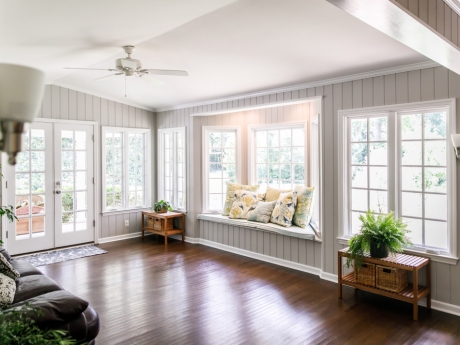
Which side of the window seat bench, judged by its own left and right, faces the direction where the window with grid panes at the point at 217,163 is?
right

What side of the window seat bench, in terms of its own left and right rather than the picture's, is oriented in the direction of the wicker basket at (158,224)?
right

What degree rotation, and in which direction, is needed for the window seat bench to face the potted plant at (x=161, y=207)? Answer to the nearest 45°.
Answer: approximately 90° to its right

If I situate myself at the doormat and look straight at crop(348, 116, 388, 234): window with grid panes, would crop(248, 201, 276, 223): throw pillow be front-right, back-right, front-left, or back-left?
front-left

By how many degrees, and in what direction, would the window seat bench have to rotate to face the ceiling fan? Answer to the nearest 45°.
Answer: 0° — it already faces it

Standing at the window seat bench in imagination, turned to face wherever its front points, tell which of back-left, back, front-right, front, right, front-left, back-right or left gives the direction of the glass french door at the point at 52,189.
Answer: front-right

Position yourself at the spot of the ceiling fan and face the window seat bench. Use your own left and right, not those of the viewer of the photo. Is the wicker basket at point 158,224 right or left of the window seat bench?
left

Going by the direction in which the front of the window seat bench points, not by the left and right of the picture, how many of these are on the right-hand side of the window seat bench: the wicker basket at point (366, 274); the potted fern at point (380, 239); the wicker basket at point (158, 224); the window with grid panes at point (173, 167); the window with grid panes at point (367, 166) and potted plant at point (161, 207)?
3

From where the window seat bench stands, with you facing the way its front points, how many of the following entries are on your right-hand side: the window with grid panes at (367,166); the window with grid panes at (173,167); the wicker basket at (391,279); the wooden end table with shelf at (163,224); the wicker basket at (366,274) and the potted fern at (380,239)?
2

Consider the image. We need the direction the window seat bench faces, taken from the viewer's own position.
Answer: facing the viewer and to the left of the viewer

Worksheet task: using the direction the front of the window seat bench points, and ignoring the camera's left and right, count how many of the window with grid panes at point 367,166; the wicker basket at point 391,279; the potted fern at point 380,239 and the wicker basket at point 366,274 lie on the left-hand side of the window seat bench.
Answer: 4

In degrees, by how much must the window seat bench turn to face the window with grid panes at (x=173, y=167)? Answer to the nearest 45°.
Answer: approximately 90° to its right

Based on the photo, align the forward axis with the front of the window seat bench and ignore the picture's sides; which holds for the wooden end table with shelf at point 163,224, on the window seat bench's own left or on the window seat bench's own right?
on the window seat bench's own right

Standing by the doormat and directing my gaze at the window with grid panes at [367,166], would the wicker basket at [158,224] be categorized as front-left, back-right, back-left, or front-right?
front-left
